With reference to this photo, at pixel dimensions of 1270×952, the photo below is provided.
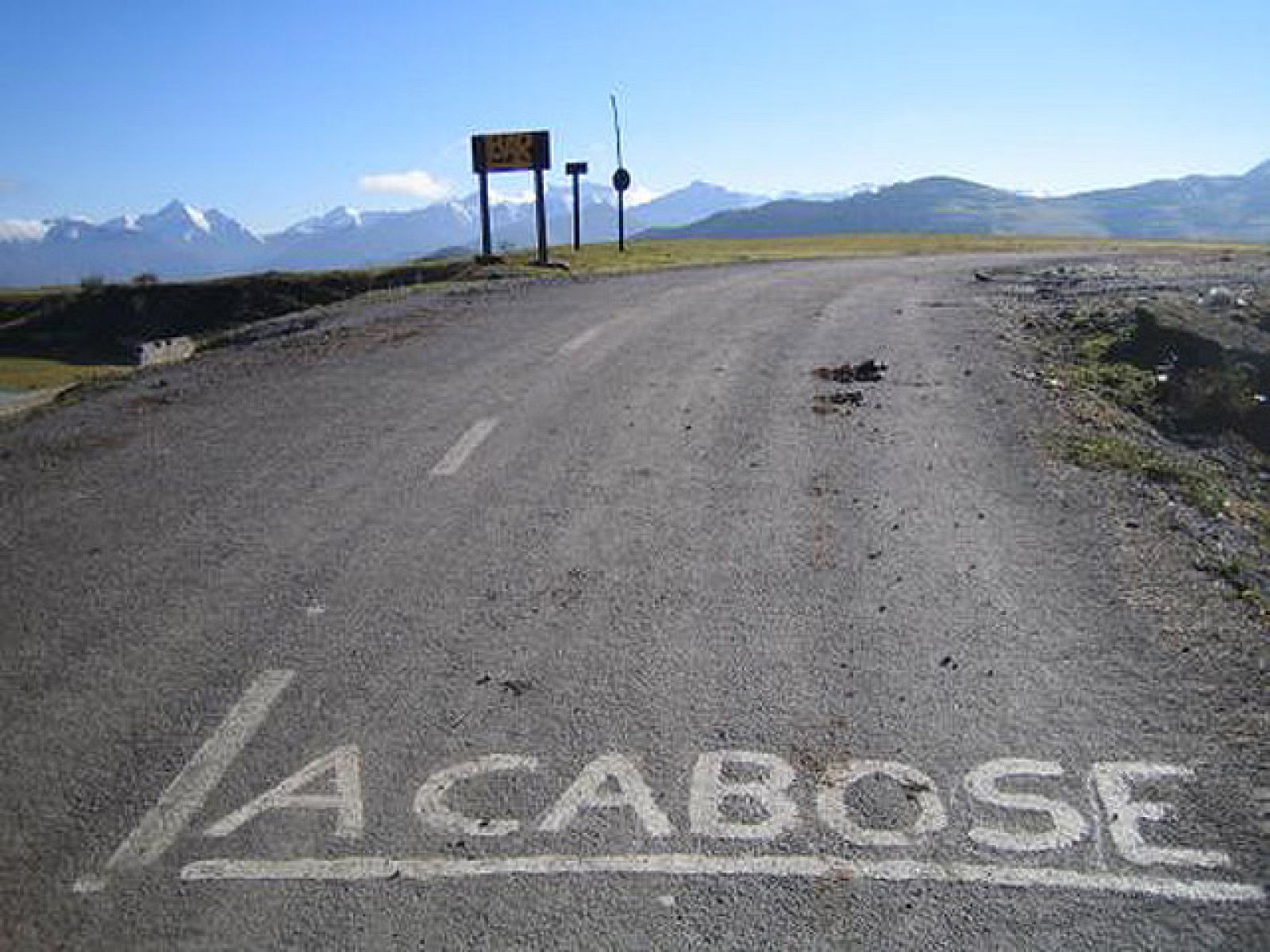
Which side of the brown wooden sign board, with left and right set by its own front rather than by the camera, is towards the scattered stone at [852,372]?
front

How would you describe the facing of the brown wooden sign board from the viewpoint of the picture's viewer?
facing the viewer

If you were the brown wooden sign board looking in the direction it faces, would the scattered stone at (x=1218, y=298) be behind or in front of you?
in front
